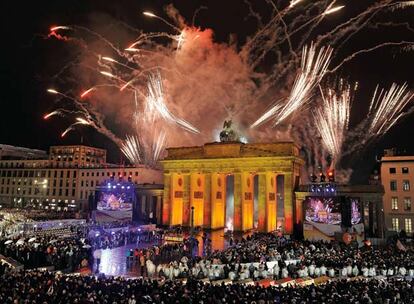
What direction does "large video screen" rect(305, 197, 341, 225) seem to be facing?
toward the camera

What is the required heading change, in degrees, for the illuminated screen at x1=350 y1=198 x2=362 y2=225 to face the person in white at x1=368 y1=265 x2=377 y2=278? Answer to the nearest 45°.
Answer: approximately 45° to its right

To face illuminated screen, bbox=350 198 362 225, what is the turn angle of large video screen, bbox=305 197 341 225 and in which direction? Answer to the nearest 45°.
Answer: approximately 90° to its left

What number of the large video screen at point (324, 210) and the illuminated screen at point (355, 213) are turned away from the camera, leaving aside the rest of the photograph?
0

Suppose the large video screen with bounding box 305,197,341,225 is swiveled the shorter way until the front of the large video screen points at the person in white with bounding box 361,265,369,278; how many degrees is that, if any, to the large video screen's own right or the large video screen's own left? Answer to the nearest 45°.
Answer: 0° — it already faces them

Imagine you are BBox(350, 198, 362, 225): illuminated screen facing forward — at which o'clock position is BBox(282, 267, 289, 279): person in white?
The person in white is roughly at 2 o'clock from the illuminated screen.

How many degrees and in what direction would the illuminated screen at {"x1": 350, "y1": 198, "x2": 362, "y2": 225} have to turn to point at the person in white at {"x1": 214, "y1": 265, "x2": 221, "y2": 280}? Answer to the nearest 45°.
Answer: approximately 45° to its right

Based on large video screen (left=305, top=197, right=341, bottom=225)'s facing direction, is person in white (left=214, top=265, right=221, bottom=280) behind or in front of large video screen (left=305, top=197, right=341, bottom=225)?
in front

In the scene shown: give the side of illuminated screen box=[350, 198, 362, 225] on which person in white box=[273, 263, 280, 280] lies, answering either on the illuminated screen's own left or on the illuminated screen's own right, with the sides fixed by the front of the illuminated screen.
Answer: on the illuminated screen's own right

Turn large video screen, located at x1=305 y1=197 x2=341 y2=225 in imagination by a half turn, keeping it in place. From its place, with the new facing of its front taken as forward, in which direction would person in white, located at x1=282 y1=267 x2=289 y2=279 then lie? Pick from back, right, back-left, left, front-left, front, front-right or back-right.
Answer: back

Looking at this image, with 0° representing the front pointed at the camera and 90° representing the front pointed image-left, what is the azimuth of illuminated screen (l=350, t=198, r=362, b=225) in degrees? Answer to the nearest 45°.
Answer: approximately 315°

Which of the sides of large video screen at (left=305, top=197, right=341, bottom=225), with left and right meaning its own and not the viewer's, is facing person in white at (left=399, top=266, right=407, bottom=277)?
front

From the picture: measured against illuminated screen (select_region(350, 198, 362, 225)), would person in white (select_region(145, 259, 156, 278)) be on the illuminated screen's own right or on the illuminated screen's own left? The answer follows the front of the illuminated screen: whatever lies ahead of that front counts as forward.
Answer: on the illuminated screen's own right
